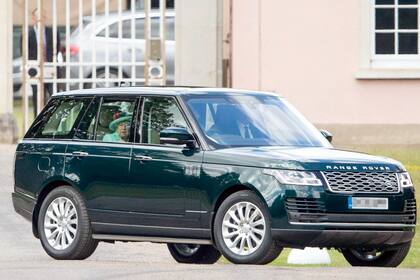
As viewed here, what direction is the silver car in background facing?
to the viewer's right

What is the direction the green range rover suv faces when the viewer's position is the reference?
facing the viewer and to the right of the viewer

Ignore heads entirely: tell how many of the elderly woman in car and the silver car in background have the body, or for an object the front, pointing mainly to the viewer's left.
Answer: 0

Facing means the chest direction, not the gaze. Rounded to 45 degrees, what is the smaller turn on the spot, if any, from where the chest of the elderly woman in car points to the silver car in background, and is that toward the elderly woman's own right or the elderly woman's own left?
approximately 135° to the elderly woman's own left

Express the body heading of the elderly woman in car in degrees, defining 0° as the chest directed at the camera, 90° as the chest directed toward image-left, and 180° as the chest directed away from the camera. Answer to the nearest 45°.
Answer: approximately 315°

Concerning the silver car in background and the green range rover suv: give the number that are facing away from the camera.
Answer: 0

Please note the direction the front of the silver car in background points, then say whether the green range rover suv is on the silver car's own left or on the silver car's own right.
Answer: on the silver car's own right

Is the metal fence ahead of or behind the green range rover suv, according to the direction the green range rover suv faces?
behind

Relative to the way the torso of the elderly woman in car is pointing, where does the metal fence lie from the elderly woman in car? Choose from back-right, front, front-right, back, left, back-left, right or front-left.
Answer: back-left

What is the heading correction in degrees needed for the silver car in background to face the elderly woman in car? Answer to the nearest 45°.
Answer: approximately 90° to its right
